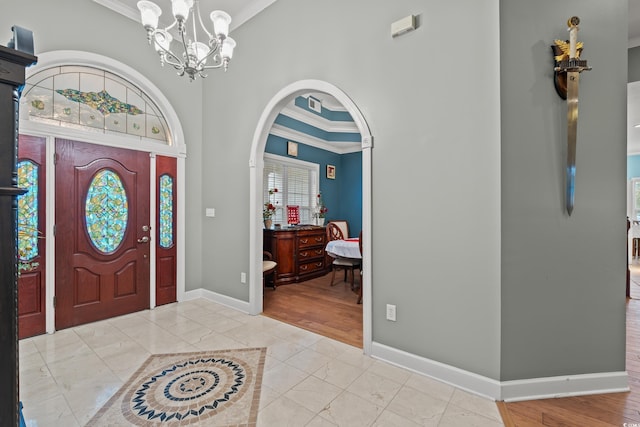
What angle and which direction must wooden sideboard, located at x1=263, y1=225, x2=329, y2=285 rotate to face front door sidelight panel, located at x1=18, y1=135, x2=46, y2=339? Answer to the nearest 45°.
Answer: approximately 90° to its right

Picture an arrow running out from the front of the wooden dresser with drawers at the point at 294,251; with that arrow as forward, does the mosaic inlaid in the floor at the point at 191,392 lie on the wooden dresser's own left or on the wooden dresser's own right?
on the wooden dresser's own right

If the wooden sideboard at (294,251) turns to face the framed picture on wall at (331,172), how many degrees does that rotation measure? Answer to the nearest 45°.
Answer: approximately 90° to its left

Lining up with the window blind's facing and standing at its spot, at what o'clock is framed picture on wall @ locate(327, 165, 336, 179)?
The framed picture on wall is roughly at 9 o'clock from the window blind.

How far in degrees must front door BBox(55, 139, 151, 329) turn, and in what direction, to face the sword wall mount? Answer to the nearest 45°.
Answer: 0° — it already faces it

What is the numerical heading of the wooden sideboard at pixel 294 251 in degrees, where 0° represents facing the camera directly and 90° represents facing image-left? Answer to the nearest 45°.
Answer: approximately 315°
